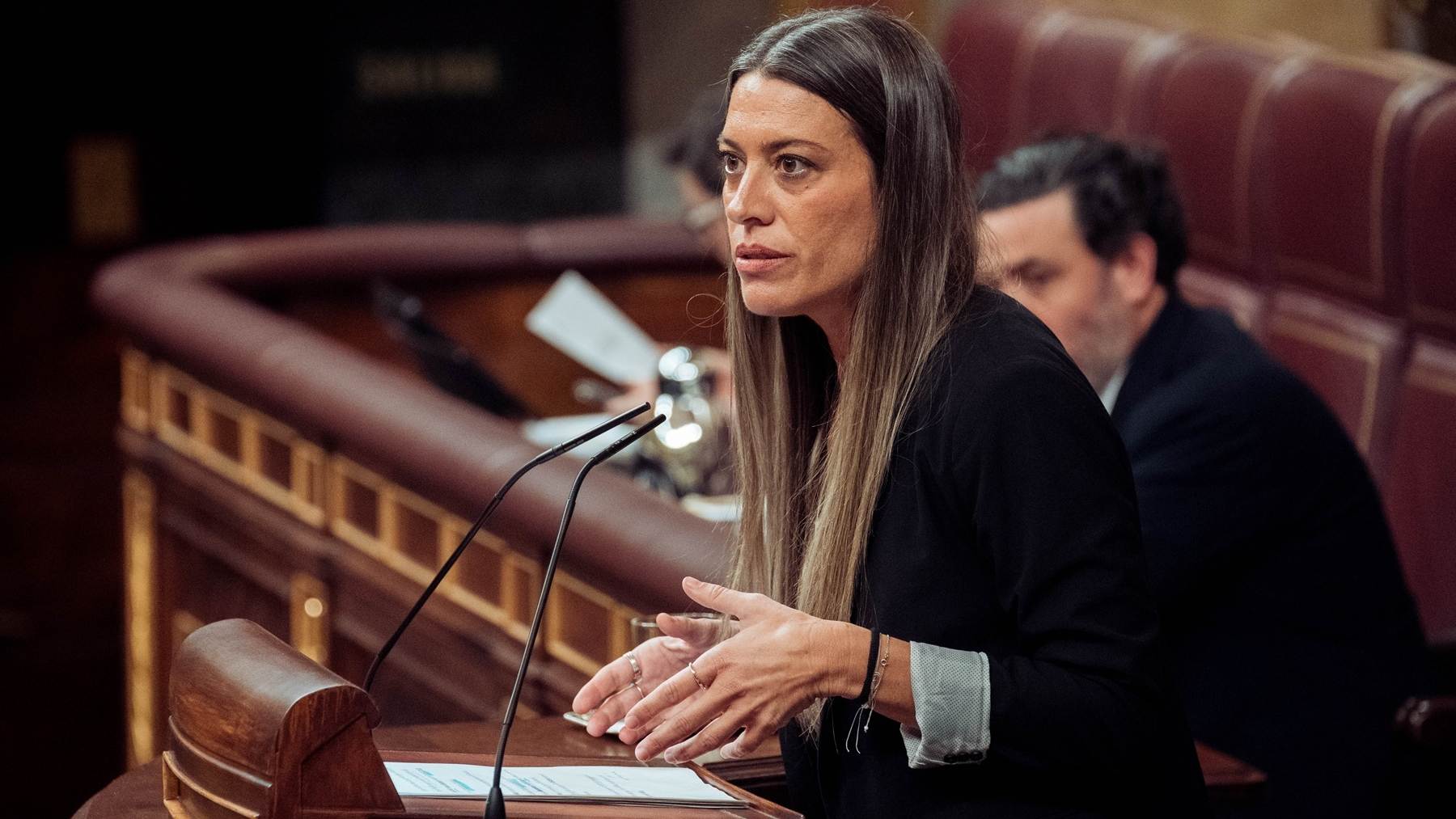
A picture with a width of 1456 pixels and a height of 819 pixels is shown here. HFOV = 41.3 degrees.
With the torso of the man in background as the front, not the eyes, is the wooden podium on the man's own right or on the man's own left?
on the man's own left

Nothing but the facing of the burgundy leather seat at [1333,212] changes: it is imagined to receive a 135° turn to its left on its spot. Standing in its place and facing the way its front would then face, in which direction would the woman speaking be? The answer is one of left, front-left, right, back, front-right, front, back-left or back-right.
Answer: right

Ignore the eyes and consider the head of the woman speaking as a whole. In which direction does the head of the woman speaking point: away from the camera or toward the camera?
toward the camera

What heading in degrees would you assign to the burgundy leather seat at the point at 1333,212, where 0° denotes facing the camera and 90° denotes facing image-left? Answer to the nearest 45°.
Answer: approximately 45°

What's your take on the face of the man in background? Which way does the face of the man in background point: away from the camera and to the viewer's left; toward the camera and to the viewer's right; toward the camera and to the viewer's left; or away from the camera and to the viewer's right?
toward the camera and to the viewer's left

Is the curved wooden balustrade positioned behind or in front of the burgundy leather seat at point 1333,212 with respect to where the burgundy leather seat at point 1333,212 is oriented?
in front

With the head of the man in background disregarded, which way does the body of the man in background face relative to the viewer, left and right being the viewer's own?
facing to the left of the viewer
